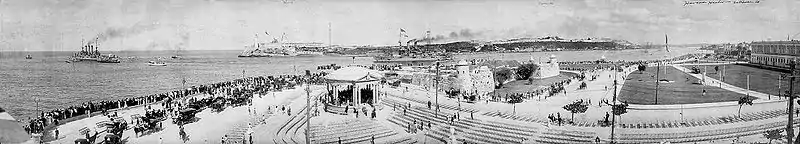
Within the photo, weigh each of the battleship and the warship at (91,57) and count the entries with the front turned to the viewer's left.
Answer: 2

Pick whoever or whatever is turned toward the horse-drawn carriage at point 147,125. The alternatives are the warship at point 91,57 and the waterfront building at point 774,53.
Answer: the waterfront building

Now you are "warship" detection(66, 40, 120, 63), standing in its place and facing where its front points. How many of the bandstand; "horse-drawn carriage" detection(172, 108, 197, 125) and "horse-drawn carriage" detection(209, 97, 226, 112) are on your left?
3

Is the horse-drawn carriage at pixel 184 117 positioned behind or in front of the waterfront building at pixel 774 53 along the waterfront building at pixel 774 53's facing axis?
in front

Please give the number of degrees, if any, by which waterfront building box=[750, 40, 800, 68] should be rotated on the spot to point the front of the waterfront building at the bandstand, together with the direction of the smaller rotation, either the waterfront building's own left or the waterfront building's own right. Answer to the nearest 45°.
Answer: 0° — it already faces it

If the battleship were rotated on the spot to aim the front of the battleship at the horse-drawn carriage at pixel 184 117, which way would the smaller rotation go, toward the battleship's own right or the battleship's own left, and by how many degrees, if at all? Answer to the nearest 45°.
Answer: approximately 90° to the battleship's own left

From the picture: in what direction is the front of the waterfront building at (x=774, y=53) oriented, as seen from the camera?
facing the viewer and to the left of the viewer

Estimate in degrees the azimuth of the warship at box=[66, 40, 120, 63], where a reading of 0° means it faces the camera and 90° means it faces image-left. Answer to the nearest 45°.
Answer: approximately 90°

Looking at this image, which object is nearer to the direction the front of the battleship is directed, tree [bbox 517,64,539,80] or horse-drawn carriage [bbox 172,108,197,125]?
the horse-drawn carriage

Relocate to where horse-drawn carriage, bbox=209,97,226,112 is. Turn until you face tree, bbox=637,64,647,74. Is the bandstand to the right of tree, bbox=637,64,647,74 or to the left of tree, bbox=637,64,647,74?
right

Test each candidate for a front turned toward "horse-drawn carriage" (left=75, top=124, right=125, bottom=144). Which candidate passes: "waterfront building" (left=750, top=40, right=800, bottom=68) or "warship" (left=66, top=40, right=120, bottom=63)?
the waterfront building

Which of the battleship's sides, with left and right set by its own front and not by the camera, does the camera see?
left
